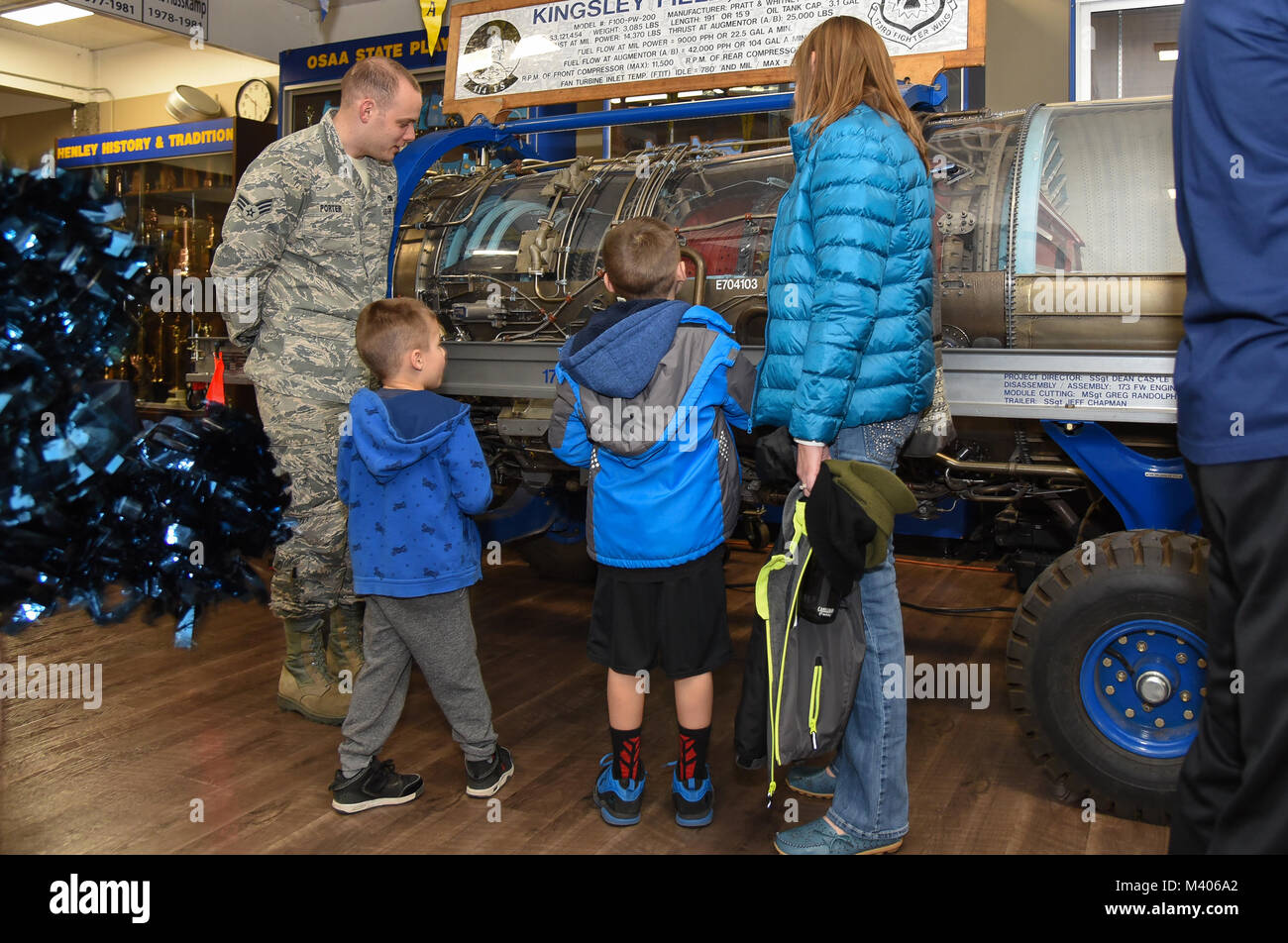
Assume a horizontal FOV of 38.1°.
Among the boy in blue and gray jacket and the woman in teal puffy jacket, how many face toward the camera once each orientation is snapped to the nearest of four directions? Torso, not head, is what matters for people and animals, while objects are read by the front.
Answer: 0

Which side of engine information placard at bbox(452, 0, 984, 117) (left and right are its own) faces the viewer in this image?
front

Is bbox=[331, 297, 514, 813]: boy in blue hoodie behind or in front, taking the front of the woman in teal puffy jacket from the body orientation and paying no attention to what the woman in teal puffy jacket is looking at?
in front

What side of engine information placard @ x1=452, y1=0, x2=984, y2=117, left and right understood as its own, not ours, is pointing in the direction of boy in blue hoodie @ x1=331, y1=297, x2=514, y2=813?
front

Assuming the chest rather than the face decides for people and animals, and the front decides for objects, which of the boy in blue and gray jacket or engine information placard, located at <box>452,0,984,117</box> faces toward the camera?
the engine information placard

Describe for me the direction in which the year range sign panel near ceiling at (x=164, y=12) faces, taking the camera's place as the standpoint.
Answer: facing the viewer and to the right of the viewer

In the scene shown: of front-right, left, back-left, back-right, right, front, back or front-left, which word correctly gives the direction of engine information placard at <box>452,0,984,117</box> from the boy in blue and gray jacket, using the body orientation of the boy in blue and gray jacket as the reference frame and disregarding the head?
front

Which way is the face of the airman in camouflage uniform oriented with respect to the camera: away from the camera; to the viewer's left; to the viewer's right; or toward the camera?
to the viewer's right

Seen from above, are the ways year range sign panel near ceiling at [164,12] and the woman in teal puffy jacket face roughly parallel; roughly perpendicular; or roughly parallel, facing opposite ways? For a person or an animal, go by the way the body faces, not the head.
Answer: roughly parallel, facing opposite ways

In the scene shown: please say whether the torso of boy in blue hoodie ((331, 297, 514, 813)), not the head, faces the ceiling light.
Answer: no

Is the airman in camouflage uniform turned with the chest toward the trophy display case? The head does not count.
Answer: no

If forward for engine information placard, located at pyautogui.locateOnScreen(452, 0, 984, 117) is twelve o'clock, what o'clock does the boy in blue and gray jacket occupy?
The boy in blue and gray jacket is roughly at 12 o'clock from the engine information placard.

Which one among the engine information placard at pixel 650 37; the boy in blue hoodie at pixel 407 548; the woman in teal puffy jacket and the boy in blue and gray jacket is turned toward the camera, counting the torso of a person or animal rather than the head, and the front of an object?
the engine information placard

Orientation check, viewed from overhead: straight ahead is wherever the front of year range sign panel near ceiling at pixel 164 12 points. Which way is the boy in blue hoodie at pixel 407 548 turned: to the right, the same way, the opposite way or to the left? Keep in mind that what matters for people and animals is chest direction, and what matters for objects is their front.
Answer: to the left

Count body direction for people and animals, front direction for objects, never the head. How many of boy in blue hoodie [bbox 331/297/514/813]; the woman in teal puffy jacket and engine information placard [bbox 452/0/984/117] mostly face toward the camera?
1

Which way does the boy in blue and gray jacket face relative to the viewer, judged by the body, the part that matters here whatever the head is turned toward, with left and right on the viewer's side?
facing away from the viewer

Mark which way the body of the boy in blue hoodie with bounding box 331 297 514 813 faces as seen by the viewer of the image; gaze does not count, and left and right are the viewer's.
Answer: facing away from the viewer and to the right of the viewer

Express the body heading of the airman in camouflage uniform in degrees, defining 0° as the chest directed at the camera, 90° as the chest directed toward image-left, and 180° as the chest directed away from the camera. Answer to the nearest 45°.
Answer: approximately 315°

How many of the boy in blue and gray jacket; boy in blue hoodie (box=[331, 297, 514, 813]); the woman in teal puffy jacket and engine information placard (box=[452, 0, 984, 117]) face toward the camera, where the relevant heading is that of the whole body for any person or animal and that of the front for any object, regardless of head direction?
1
